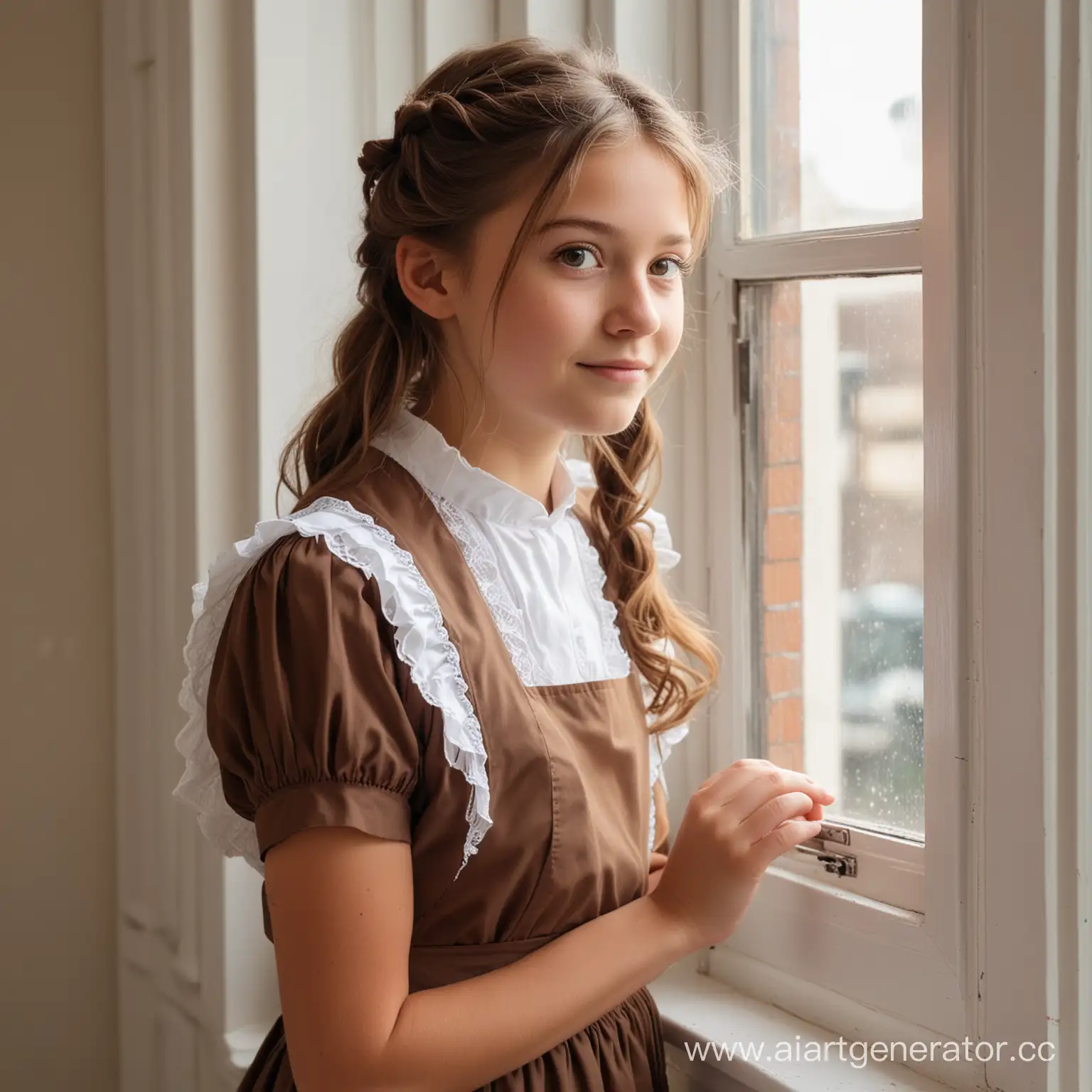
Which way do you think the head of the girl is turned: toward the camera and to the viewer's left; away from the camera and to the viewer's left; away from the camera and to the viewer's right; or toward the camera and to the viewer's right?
toward the camera and to the viewer's right

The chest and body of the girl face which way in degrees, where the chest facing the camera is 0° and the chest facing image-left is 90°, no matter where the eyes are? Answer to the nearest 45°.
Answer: approximately 315°
